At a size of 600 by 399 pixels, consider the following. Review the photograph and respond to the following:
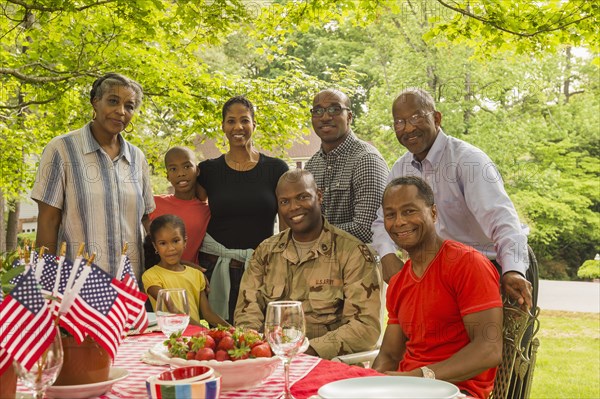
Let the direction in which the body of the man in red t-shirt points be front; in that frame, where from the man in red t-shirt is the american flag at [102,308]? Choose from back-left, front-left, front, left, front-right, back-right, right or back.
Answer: front

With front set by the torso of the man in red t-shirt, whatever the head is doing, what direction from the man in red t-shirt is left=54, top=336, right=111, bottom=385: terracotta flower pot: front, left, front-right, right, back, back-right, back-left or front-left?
front

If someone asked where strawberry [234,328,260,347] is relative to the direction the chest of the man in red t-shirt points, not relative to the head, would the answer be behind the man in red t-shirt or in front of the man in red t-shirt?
in front

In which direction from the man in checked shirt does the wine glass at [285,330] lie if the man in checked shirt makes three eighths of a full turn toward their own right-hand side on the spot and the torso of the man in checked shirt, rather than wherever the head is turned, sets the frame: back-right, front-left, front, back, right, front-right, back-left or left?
back

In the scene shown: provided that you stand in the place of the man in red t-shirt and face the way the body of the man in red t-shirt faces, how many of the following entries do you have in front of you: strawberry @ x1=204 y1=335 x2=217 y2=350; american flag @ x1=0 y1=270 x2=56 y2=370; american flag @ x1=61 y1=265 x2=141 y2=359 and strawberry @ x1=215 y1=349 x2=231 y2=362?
4

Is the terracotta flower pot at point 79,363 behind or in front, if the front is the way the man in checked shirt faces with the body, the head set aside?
in front

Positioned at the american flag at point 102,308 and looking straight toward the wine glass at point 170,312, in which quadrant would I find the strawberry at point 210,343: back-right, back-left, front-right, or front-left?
front-right

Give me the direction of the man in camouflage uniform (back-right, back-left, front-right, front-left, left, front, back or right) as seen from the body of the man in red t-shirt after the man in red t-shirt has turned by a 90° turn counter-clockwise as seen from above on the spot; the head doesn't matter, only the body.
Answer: back

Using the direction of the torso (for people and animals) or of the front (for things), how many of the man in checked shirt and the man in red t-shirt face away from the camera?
0

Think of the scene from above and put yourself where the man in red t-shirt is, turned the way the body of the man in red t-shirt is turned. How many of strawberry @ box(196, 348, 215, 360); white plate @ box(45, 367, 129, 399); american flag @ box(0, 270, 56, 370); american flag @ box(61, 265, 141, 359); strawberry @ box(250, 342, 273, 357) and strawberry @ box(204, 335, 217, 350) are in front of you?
6

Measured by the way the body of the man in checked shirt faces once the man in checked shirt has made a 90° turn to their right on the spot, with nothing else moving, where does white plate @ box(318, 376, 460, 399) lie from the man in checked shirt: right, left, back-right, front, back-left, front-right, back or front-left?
back-left

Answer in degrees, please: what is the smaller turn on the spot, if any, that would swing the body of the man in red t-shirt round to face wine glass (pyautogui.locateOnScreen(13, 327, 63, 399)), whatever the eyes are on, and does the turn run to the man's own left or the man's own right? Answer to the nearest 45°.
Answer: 0° — they already face it

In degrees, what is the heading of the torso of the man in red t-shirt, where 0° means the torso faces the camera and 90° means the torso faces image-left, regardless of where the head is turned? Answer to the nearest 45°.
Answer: approximately 45°

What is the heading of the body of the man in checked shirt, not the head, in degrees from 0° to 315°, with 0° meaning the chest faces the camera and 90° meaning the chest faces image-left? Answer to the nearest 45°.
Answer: approximately 45°
